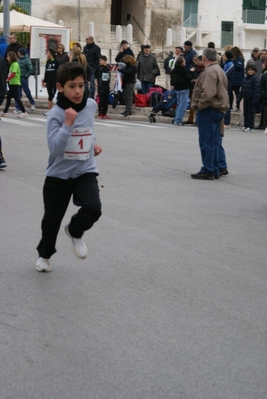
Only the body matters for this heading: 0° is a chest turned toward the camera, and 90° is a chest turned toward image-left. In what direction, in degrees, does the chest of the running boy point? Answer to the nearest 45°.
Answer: approximately 315°

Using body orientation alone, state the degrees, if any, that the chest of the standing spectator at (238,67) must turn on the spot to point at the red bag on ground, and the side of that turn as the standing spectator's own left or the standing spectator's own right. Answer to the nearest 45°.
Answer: approximately 45° to the standing spectator's own right

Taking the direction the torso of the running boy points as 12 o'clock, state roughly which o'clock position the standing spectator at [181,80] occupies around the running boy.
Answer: The standing spectator is roughly at 8 o'clock from the running boy.

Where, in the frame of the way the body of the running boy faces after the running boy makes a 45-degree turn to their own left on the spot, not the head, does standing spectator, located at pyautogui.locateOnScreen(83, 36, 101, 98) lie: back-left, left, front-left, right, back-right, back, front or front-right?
left
